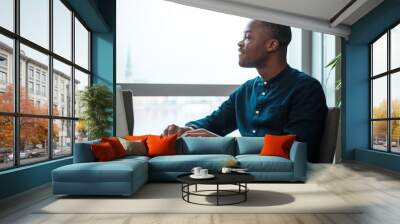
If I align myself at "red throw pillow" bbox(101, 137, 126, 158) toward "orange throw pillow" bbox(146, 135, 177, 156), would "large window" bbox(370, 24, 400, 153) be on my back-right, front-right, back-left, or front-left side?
front-right

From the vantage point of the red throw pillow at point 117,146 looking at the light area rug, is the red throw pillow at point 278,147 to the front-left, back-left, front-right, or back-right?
front-left

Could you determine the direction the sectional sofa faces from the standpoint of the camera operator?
facing the viewer

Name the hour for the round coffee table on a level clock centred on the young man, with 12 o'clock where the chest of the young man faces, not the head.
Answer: The round coffee table is roughly at 11 o'clock from the young man.

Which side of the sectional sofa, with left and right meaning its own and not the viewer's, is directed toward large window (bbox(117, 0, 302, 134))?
back

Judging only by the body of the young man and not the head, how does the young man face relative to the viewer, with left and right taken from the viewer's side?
facing the viewer and to the left of the viewer

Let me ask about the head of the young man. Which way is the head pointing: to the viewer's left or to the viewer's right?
to the viewer's left

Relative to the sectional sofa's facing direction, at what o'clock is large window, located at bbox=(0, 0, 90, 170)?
The large window is roughly at 3 o'clock from the sectional sofa.

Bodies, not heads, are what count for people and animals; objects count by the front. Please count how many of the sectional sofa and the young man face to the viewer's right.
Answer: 0

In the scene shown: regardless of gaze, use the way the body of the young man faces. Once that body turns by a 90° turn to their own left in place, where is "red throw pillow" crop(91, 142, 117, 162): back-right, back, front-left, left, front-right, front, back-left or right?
right
